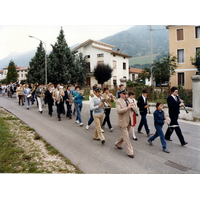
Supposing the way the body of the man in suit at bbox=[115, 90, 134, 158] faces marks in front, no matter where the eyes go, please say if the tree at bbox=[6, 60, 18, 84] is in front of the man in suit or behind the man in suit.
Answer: behind

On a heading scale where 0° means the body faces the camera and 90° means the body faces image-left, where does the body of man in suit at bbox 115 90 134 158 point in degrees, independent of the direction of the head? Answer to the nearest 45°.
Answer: approximately 315°

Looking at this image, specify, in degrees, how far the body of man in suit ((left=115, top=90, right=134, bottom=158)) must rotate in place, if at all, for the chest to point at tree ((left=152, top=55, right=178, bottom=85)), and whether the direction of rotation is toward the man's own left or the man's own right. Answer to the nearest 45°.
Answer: approximately 135° to the man's own left

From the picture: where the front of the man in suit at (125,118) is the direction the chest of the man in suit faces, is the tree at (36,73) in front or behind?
behind

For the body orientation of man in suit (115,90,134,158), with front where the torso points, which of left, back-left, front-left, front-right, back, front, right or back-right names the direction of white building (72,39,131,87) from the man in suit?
back-left
